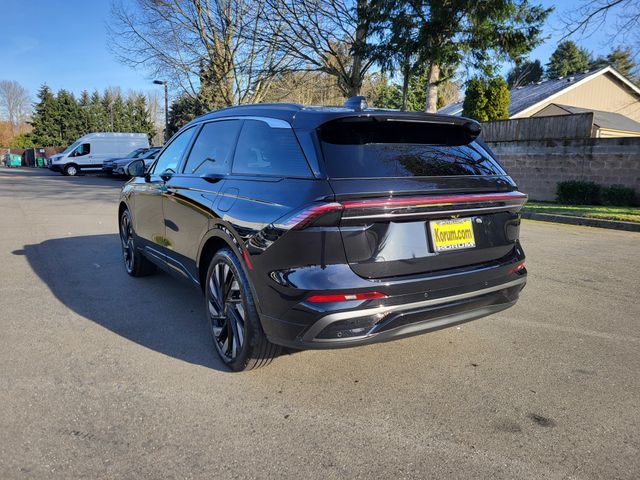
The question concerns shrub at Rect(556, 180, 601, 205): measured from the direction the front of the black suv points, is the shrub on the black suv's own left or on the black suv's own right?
on the black suv's own right

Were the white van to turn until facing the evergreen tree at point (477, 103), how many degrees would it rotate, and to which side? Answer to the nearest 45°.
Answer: approximately 135° to its left

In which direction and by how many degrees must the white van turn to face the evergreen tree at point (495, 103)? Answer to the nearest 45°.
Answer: approximately 135° to its left

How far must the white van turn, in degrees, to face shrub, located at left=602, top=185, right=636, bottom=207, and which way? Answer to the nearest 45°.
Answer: approximately 135° to its left

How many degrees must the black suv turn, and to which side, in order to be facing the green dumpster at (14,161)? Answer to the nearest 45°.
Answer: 0° — it already faces it

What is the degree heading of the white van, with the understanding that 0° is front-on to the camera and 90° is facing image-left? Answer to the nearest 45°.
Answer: approximately 90°

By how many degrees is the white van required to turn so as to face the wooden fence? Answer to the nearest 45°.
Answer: approximately 135° to its left

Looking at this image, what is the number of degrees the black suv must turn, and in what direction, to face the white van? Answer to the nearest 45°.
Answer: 0° — it already faces it

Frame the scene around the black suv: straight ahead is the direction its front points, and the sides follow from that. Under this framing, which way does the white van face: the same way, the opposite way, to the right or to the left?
to the left

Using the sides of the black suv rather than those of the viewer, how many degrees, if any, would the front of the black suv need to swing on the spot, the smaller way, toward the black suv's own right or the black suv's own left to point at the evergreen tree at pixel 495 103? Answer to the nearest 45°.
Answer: approximately 45° to the black suv's own right

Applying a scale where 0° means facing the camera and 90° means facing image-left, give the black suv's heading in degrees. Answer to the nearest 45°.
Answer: approximately 135°

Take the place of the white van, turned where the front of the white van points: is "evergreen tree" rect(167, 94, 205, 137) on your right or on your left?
on your right
